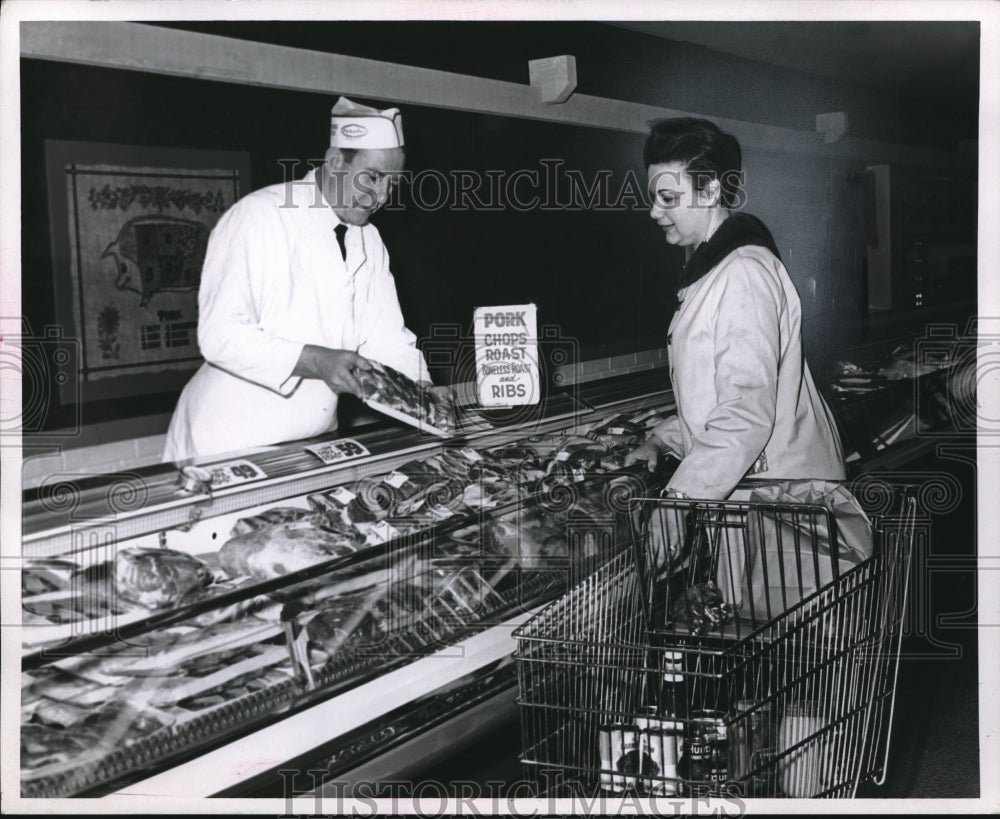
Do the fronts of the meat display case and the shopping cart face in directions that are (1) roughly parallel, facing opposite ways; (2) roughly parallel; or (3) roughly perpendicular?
roughly perpendicular

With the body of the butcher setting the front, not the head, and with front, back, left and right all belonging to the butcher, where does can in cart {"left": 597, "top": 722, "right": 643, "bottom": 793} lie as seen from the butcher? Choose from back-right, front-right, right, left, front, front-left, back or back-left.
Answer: front

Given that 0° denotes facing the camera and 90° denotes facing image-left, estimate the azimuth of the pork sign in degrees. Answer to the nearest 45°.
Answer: approximately 0°

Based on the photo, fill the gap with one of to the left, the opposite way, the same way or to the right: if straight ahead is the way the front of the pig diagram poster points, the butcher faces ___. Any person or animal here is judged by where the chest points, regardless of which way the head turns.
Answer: the same way

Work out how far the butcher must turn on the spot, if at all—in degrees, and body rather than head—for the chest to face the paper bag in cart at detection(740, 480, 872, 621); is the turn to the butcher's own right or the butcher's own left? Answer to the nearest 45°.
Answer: approximately 45° to the butcher's own left

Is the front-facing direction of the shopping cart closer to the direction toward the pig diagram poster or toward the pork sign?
the pig diagram poster

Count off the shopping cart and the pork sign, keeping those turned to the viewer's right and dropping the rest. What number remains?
0

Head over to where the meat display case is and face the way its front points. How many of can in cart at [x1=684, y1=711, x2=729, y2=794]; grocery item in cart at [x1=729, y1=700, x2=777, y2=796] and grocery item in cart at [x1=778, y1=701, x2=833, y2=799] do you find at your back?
0

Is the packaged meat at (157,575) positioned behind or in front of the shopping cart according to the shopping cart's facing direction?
in front

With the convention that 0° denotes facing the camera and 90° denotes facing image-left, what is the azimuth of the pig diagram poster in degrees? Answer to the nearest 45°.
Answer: approximately 315°

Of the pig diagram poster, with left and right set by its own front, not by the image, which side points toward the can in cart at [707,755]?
front

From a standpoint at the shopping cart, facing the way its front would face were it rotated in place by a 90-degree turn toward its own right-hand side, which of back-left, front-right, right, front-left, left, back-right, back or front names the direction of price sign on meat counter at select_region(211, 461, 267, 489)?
front-left

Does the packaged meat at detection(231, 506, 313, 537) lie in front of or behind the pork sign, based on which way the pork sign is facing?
in front

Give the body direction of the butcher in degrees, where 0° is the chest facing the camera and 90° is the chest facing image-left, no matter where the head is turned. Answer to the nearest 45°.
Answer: approximately 315°
